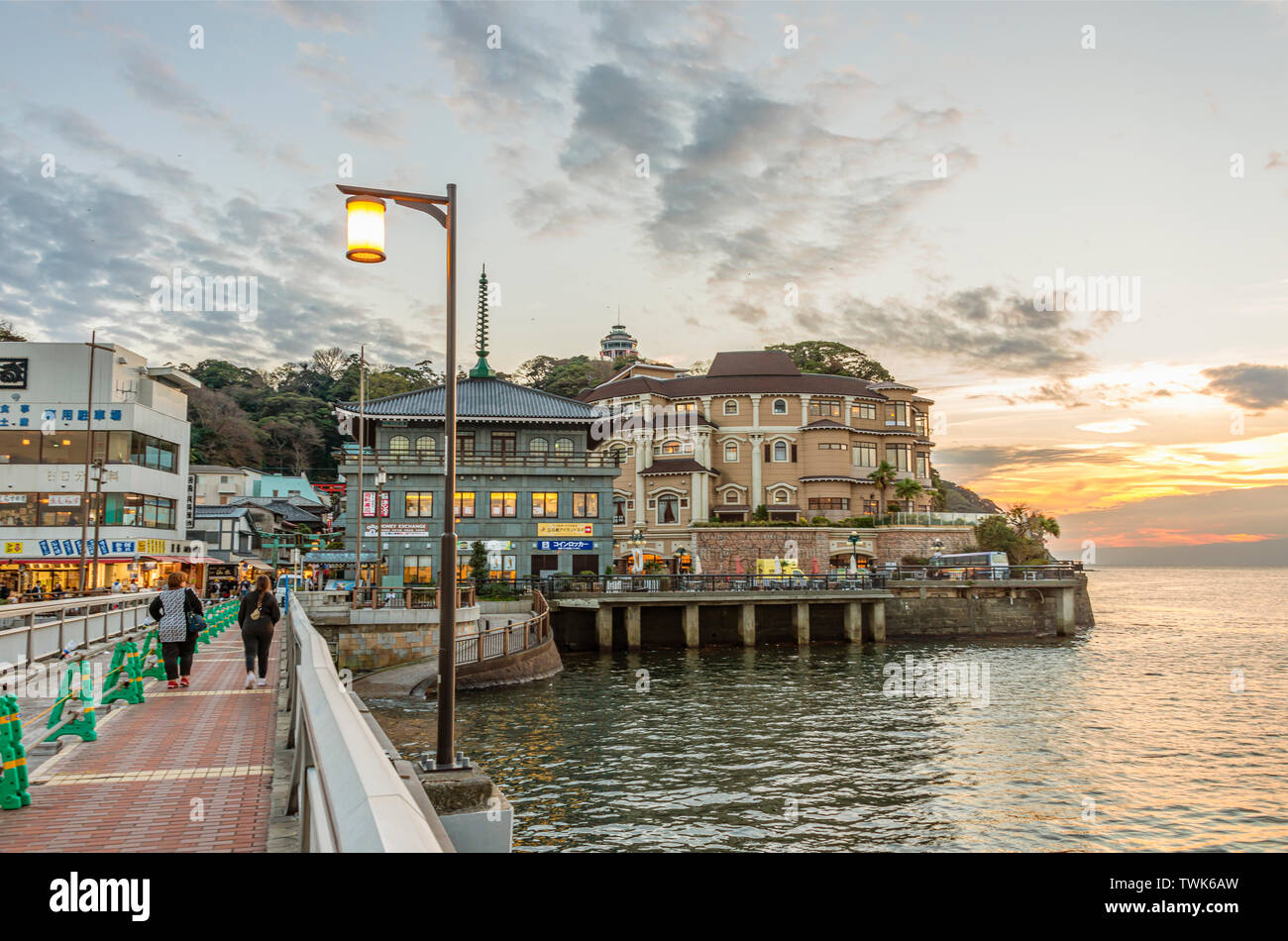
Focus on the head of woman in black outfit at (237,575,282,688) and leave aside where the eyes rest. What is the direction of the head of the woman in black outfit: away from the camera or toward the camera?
away from the camera

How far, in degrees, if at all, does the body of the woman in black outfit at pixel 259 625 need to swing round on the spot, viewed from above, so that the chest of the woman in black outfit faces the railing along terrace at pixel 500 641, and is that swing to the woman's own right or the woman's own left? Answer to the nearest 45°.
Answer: approximately 45° to the woman's own right

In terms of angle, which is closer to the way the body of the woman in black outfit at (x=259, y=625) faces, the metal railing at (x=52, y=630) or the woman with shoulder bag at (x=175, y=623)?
the metal railing

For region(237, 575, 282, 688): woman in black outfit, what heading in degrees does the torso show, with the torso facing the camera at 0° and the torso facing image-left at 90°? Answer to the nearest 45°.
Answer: approximately 180°

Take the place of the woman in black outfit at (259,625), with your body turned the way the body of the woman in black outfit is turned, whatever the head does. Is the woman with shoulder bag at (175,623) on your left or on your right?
on your left

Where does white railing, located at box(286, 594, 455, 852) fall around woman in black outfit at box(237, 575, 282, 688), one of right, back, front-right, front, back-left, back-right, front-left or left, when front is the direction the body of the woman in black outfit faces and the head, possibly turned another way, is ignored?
back

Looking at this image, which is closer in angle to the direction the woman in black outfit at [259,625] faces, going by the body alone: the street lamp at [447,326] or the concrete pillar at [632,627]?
the concrete pillar

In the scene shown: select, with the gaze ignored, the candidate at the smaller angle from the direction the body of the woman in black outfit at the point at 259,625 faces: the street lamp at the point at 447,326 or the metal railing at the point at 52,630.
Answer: the metal railing

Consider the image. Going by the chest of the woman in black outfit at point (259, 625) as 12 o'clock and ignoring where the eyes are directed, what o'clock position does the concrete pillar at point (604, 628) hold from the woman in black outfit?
The concrete pillar is roughly at 1 o'clock from the woman in black outfit.

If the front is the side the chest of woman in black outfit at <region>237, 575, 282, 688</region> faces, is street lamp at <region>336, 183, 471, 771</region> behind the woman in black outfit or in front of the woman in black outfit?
behind

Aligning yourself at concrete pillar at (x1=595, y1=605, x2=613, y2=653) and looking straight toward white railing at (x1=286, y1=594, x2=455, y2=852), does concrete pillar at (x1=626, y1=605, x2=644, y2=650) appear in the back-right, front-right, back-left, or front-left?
back-left

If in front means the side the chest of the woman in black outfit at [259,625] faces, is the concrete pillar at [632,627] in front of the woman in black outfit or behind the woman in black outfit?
in front
